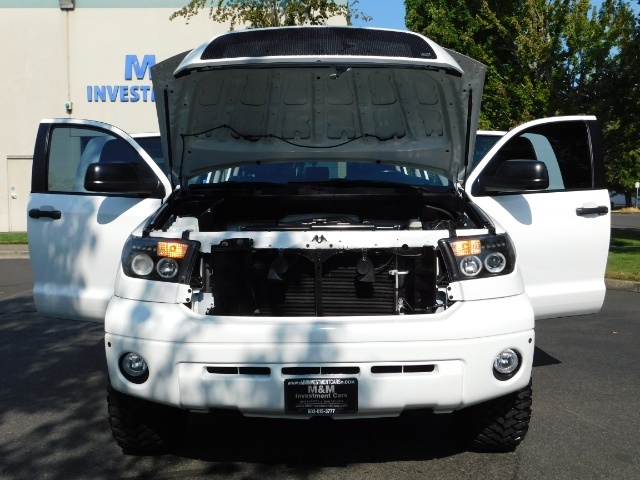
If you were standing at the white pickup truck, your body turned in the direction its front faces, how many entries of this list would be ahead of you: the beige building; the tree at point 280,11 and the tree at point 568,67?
0

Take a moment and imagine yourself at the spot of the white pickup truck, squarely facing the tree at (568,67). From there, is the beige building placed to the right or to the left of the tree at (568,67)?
left

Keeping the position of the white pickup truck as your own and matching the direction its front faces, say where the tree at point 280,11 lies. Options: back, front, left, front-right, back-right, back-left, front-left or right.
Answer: back

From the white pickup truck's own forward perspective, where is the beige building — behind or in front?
behind

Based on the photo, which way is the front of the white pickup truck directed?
toward the camera
